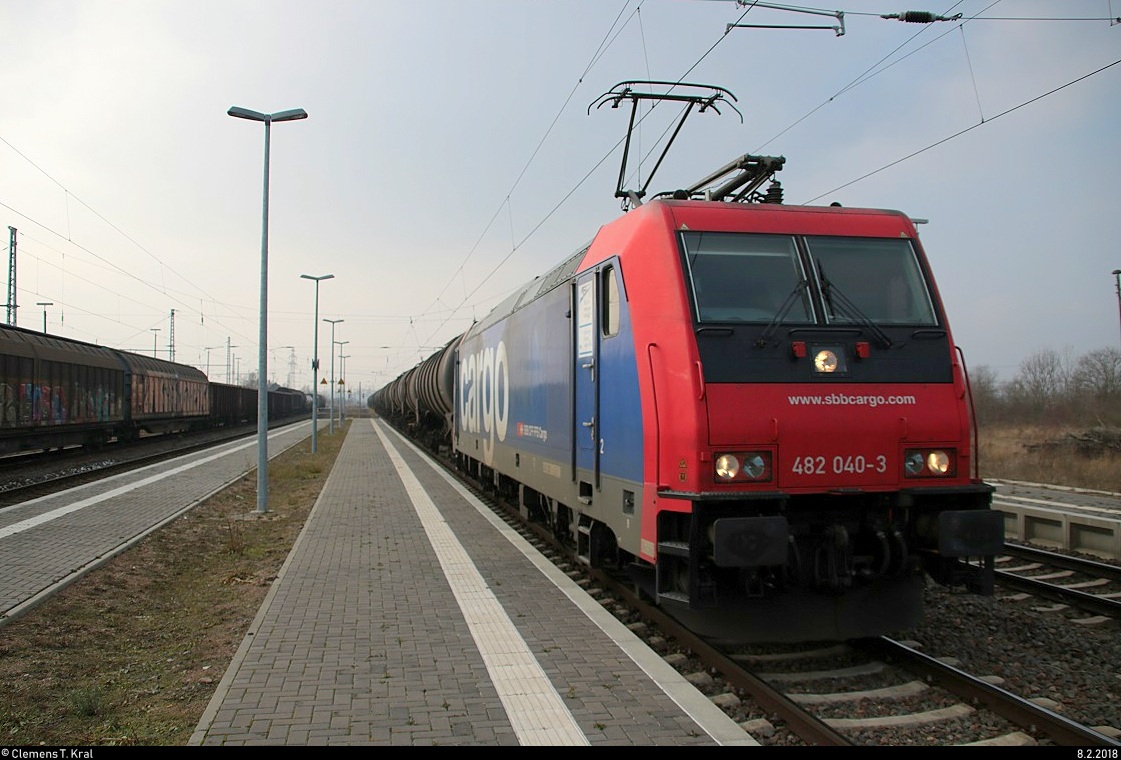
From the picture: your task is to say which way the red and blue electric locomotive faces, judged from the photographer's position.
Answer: facing the viewer and to the right of the viewer

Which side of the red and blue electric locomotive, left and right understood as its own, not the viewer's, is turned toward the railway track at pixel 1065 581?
left

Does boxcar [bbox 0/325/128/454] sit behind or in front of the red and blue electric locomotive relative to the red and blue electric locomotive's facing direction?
behind

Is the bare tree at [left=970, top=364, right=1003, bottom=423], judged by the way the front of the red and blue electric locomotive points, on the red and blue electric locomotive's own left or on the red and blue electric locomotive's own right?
on the red and blue electric locomotive's own left

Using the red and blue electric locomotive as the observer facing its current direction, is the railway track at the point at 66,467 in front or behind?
behind

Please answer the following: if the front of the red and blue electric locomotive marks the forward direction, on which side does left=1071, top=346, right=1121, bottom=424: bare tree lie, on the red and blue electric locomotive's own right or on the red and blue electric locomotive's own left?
on the red and blue electric locomotive's own left

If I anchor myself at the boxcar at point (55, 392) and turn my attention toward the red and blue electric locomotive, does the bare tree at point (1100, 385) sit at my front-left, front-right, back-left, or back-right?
front-left
